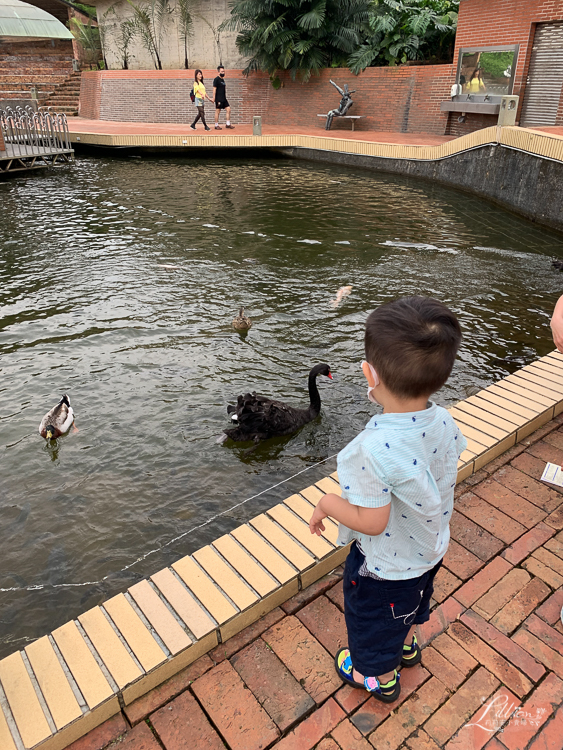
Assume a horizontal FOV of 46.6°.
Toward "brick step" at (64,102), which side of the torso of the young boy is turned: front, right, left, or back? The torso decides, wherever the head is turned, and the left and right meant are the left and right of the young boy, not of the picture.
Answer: front

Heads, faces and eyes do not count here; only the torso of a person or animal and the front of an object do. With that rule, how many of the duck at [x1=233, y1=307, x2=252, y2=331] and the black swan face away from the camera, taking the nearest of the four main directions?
1

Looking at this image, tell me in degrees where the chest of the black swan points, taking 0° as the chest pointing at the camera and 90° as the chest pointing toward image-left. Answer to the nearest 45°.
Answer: approximately 270°

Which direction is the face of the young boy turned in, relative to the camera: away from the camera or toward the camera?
away from the camera

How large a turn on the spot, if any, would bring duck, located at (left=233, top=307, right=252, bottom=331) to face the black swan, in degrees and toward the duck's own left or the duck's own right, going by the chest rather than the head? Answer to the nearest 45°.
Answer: approximately 180°

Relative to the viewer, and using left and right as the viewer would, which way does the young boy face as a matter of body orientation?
facing away from the viewer and to the left of the viewer

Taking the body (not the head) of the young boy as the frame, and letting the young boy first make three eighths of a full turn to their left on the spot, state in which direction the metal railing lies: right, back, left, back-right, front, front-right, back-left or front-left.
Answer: back-right

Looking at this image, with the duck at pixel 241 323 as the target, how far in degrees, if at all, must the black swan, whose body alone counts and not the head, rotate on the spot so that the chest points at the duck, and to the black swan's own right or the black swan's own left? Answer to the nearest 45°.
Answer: approximately 90° to the black swan's own left

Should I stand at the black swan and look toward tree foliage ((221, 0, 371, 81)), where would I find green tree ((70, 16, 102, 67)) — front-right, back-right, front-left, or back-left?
front-left

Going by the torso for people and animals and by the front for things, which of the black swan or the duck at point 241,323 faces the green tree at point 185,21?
the duck

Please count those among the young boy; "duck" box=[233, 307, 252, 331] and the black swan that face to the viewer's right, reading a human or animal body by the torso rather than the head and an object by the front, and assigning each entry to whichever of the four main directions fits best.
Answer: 1

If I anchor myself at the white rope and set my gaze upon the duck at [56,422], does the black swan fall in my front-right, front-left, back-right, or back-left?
front-right

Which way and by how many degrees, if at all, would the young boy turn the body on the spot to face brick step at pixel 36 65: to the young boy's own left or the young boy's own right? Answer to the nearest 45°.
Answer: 0° — they already face it

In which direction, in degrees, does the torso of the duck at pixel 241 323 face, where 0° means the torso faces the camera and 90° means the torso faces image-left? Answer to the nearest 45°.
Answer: approximately 180°

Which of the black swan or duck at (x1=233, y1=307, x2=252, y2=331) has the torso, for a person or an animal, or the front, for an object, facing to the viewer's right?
the black swan
